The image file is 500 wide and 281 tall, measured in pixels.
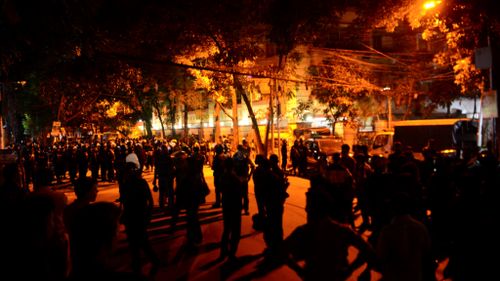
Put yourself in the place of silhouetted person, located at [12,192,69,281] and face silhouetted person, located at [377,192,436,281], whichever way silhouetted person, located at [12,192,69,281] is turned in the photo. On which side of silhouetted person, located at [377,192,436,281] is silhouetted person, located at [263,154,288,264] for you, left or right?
left

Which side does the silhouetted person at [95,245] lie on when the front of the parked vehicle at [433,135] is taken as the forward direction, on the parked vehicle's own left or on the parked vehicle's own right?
on the parked vehicle's own left

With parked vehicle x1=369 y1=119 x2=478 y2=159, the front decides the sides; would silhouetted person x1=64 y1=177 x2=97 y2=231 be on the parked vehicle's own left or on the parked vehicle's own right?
on the parked vehicle's own left

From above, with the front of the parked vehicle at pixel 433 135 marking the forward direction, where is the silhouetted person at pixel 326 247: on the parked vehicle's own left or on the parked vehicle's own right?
on the parked vehicle's own left

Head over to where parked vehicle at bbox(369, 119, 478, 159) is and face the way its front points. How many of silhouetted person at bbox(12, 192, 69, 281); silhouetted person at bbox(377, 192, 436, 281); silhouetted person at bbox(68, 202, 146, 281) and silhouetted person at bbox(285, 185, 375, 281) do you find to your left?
4

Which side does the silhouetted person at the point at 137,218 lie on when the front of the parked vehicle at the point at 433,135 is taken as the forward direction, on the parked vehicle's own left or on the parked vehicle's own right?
on the parked vehicle's own left

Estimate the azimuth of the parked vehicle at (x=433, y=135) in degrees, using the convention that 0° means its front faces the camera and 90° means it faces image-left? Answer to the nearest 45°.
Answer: approximately 90°

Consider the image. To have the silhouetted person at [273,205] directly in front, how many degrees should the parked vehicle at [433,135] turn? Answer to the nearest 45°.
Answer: approximately 90° to its left

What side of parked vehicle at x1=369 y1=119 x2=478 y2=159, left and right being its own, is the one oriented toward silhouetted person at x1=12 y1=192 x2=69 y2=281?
left
